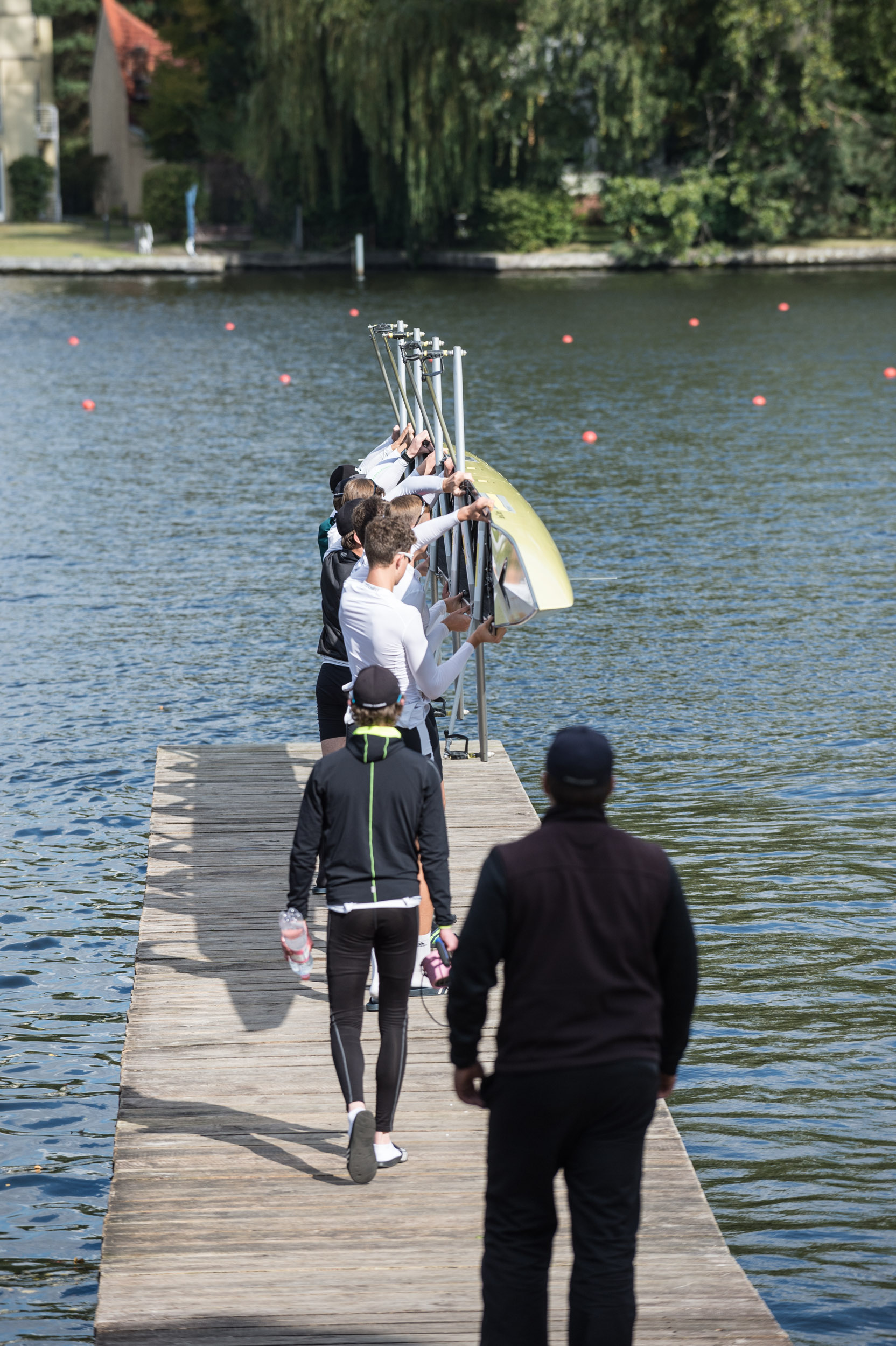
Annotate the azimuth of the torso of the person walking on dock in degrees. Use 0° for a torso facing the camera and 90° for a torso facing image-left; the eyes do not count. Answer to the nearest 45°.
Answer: approximately 180°

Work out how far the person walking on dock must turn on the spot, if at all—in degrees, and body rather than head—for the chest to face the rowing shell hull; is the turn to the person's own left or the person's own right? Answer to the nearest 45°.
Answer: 0° — they already face it

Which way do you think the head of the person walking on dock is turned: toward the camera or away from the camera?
away from the camera

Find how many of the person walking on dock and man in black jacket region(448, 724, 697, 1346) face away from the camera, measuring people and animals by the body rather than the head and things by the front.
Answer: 2

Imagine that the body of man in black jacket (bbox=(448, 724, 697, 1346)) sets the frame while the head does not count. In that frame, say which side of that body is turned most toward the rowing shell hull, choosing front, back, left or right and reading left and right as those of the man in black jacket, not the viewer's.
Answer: front

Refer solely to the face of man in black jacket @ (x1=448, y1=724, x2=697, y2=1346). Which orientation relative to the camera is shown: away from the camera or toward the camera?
away from the camera

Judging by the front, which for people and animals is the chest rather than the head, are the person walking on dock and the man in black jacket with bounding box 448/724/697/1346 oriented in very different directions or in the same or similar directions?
same or similar directions

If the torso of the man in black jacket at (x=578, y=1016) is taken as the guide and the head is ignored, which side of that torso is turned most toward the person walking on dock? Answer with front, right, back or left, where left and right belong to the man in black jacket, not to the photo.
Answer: front

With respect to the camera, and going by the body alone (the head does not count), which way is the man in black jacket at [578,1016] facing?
away from the camera
